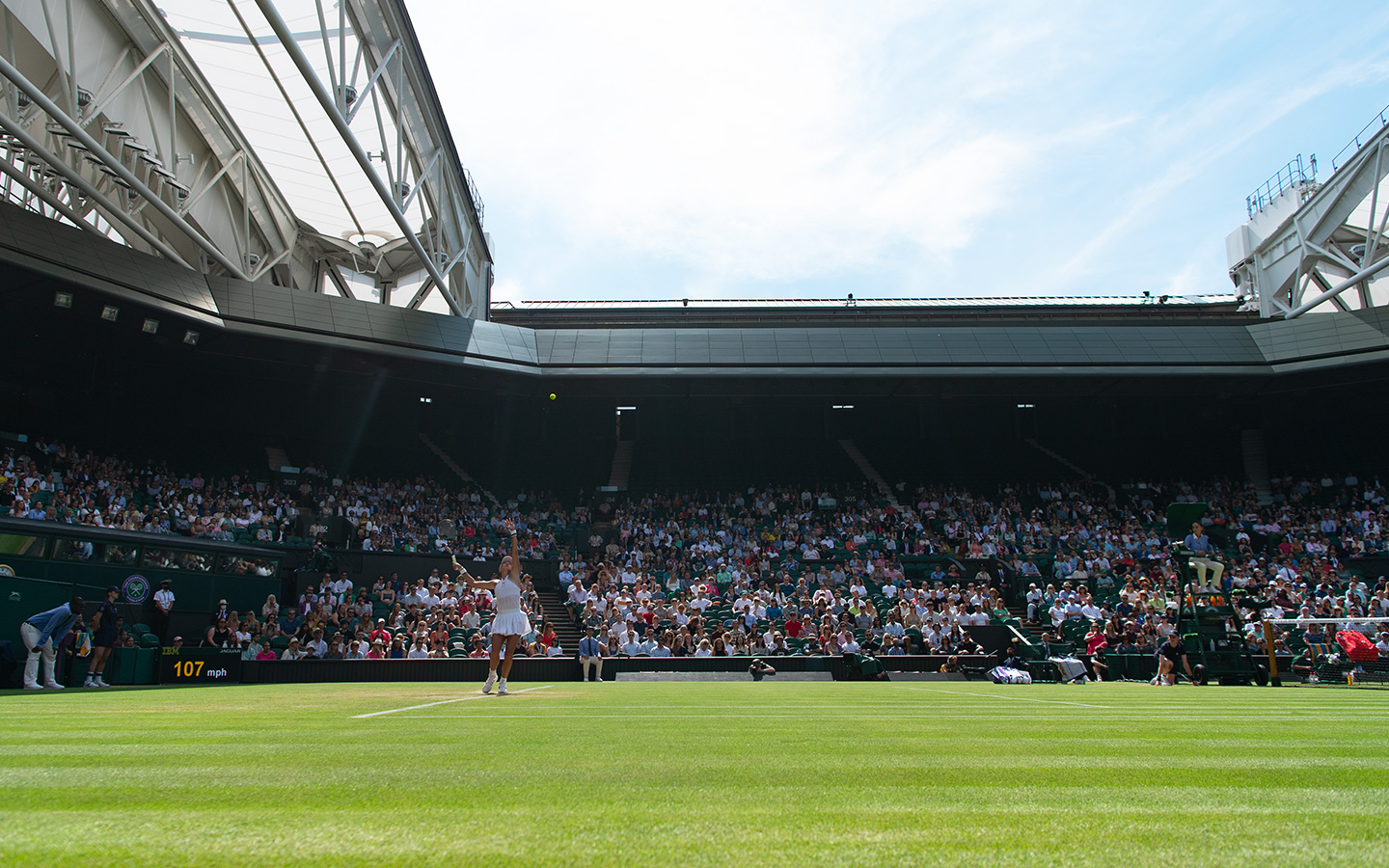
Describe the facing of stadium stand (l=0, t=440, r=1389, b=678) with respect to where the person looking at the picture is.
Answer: facing the viewer

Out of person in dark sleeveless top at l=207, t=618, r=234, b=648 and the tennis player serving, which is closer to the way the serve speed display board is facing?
the tennis player serving

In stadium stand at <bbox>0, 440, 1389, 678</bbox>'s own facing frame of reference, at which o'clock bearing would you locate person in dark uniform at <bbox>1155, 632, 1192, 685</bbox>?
The person in dark uniform is roughly at 11 o'clock from the stadium stand.

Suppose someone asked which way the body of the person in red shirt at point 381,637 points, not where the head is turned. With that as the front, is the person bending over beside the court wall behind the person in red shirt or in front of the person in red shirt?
in front

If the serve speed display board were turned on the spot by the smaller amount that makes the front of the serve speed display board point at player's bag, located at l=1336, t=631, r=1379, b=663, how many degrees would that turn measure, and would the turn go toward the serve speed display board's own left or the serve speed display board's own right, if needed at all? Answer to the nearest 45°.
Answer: approximately 45° to the serve speed display board's own left

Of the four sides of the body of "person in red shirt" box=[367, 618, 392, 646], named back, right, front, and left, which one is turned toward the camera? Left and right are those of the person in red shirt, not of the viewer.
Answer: front

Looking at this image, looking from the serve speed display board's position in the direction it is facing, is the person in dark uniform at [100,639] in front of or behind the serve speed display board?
in front

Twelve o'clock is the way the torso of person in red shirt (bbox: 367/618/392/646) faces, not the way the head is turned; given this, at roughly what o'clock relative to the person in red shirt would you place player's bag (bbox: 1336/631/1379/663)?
The player's bag is roughly at 10 o'clock from the person in red shirt.
